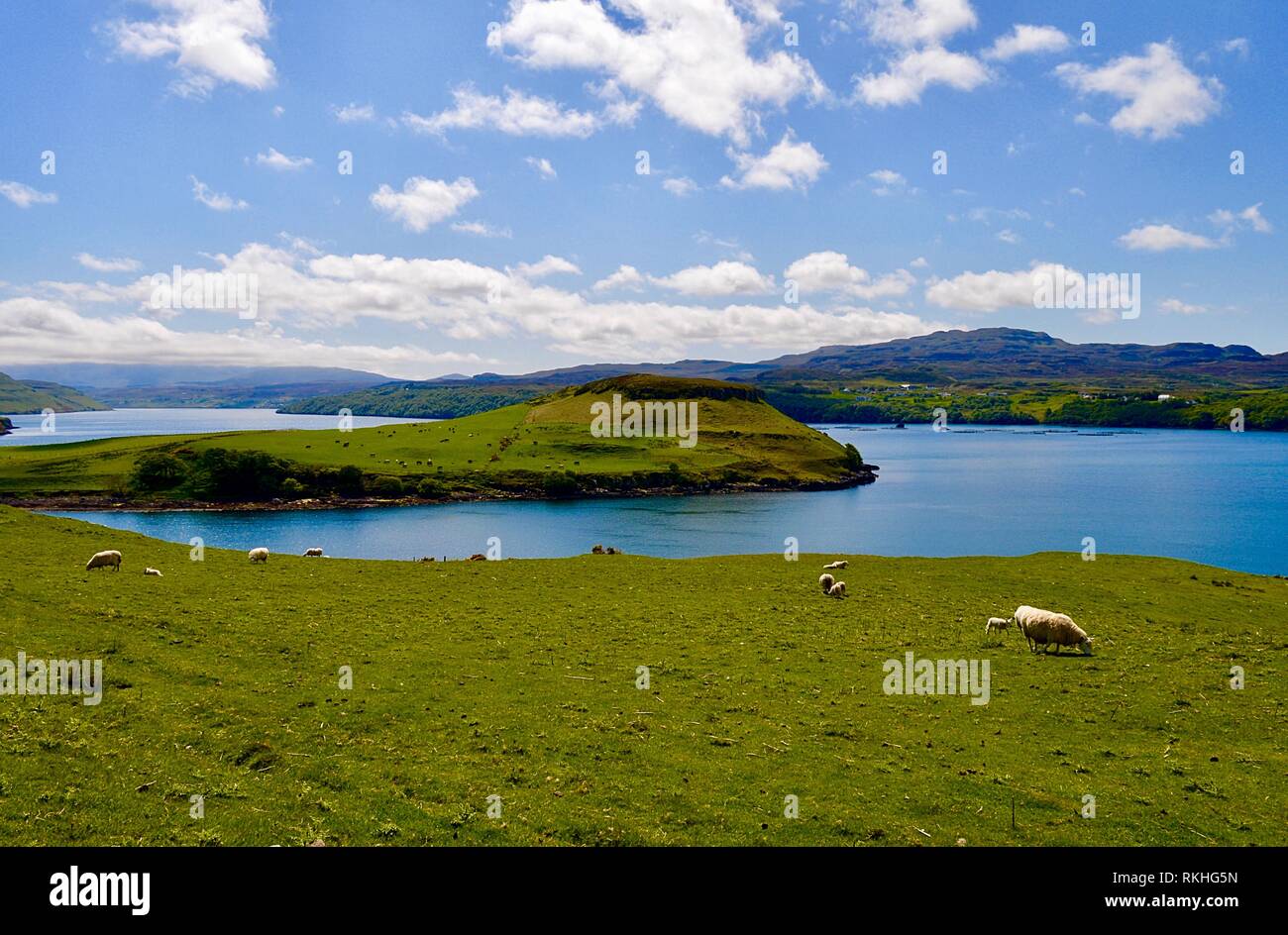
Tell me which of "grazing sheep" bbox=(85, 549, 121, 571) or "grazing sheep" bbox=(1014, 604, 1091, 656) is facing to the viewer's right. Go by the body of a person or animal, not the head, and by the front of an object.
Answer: "grazing sheep" bbox=(1014, 604, 1091, 656)

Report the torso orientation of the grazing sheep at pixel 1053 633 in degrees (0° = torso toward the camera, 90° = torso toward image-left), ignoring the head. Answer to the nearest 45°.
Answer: approximately 270°

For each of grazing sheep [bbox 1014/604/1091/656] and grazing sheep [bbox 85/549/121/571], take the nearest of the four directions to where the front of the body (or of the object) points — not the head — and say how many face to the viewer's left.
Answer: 1

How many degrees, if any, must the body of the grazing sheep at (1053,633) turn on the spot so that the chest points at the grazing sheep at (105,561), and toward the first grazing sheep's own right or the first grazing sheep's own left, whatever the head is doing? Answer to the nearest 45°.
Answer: approximately 180°

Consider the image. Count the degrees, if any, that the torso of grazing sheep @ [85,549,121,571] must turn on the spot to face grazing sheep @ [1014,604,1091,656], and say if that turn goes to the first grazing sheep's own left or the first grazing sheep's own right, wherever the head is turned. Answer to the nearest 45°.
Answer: approximately 135° to the first grazing sheep's own left

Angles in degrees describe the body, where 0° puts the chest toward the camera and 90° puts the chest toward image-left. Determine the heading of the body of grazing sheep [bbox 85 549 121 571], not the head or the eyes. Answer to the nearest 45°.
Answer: approximately 90°
